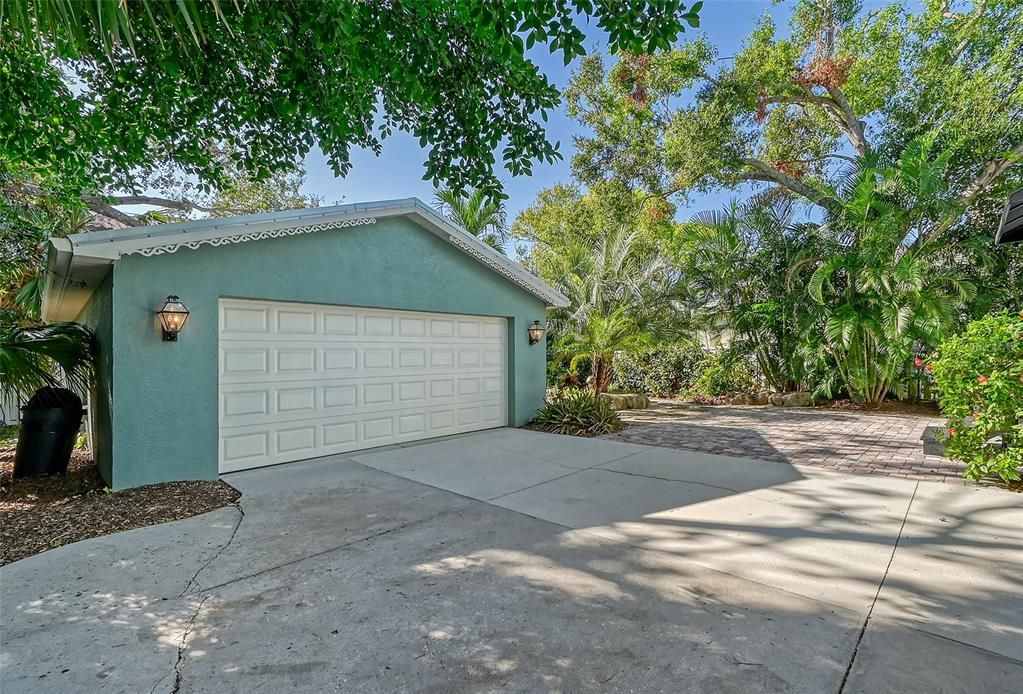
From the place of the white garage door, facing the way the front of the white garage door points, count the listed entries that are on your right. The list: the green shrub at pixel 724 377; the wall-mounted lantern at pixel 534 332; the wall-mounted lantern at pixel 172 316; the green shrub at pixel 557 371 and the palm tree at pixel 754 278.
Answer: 1

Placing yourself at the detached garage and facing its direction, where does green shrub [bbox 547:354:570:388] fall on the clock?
The green shrub is roughly at 9 o'clock from the detached garage.

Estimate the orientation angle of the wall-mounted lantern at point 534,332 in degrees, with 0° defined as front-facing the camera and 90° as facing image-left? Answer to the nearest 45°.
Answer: approximately 315°

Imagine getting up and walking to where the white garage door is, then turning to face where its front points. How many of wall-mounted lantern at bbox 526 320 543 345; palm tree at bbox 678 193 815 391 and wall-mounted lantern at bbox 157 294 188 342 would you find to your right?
1

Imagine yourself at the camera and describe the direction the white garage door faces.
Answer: facing the viewer and to the right of the viewer

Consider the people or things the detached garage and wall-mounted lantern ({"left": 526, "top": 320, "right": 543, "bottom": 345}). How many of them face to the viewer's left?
0

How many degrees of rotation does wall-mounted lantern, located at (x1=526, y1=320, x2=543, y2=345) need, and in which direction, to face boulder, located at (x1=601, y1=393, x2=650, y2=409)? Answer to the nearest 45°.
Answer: approximately 90° to its left

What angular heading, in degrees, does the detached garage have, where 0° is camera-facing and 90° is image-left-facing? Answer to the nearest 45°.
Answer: approximately 315°

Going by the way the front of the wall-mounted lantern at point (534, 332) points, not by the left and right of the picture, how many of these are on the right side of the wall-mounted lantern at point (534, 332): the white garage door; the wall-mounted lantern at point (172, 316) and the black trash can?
3

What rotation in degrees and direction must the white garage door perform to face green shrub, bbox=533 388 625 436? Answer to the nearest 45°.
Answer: approximately 45° to its left

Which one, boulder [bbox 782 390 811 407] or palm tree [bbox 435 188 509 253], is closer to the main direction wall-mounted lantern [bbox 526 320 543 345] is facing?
the boulder
